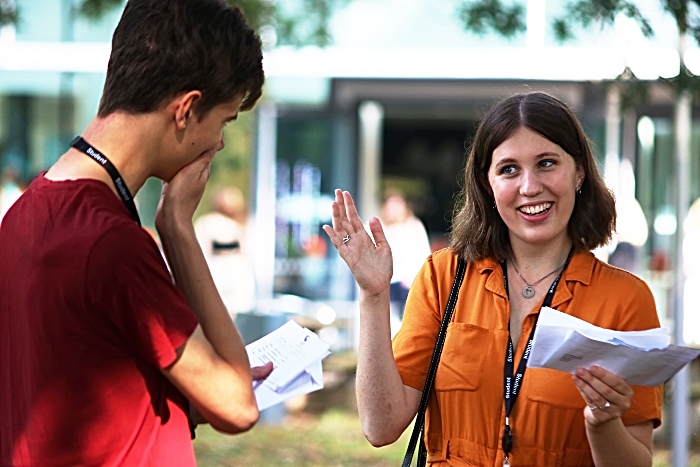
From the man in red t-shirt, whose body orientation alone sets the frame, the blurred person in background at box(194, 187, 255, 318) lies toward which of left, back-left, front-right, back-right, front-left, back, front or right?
front-left

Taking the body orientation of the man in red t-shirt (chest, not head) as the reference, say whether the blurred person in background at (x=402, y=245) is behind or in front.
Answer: in front

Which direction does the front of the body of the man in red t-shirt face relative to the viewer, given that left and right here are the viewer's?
facing away from the viewer and to the right of the viewer

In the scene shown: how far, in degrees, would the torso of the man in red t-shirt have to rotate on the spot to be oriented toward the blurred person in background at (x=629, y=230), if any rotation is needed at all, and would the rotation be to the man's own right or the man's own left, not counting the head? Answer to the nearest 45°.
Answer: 0° — they already face them
